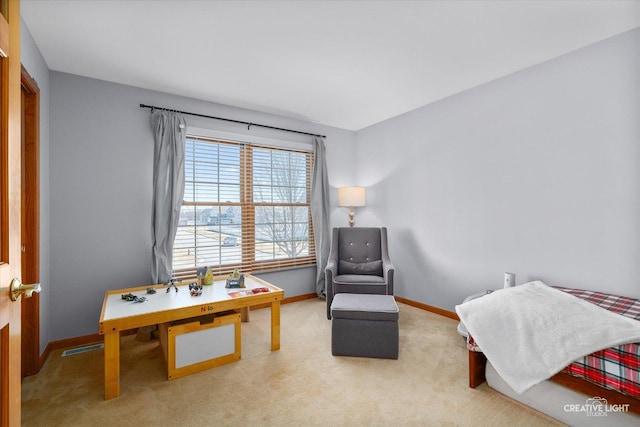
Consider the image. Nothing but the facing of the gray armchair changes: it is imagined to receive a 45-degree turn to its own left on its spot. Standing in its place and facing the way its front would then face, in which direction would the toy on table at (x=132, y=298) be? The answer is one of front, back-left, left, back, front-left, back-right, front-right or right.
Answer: right

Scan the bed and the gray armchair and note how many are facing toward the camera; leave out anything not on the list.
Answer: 1

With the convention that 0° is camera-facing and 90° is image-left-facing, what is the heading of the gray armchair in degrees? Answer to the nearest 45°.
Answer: approximately 0°

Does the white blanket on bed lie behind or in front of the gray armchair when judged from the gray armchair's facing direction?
in front
